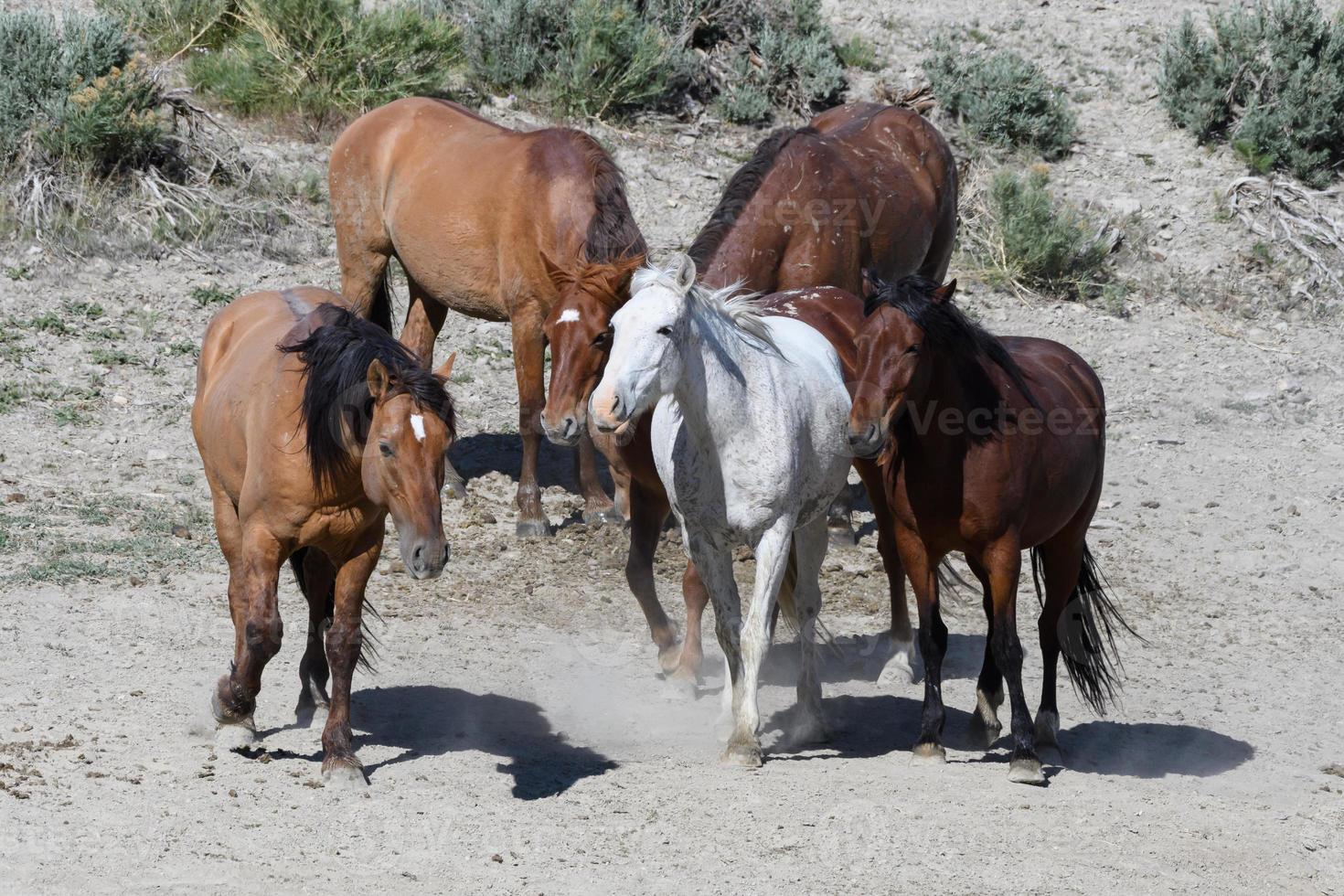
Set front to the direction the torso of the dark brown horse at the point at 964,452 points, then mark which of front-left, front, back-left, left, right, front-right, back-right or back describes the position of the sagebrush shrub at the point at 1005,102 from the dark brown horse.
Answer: back-right

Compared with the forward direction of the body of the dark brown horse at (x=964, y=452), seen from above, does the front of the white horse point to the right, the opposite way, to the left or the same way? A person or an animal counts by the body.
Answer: the same way

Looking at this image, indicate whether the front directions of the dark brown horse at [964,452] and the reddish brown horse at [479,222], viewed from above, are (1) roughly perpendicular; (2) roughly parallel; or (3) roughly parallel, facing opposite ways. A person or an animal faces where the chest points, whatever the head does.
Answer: roughly perpendicular

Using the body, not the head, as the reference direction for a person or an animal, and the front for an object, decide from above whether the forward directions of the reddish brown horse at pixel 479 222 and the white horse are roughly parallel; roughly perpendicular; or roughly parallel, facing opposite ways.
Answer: roughly perpendicular

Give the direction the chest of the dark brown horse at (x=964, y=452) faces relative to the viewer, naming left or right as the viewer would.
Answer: facing the viewer and to the left of the viewer

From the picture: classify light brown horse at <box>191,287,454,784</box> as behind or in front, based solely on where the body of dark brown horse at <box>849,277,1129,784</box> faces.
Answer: in front

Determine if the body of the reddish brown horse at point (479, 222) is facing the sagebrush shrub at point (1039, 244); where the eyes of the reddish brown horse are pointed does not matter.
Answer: no

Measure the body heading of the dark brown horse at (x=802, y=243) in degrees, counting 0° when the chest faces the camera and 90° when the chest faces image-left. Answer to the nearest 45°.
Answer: approximately 45°

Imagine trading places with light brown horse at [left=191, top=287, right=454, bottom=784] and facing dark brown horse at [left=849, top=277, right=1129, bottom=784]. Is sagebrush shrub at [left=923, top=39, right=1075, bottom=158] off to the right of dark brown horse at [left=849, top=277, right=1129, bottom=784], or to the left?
left

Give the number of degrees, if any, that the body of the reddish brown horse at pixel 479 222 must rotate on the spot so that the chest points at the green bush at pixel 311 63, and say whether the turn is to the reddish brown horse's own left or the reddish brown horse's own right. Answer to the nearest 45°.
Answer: approximately 135° to the reddish brown horse's own left

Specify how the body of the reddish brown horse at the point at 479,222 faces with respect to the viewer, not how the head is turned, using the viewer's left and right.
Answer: facing the viewer and to the right of the viewer

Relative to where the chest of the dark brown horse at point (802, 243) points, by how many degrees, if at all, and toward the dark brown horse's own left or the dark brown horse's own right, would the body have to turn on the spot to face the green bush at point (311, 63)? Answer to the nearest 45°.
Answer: approximately 90° to the dark brown horse's own right

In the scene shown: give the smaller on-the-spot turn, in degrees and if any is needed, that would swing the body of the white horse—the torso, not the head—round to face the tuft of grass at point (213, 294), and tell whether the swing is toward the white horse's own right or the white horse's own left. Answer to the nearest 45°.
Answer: approximately 90° to the white horse's own right

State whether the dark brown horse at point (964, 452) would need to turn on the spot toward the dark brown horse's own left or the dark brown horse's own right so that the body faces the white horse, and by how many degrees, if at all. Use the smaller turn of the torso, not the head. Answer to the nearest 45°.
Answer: approximately 45° to the dark brown horse's own right

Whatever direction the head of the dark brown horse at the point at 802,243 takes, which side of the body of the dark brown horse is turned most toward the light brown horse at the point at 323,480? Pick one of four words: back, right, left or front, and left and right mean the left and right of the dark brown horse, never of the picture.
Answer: front

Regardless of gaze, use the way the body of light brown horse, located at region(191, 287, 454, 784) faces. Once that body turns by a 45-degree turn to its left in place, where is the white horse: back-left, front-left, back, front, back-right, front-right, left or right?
front
